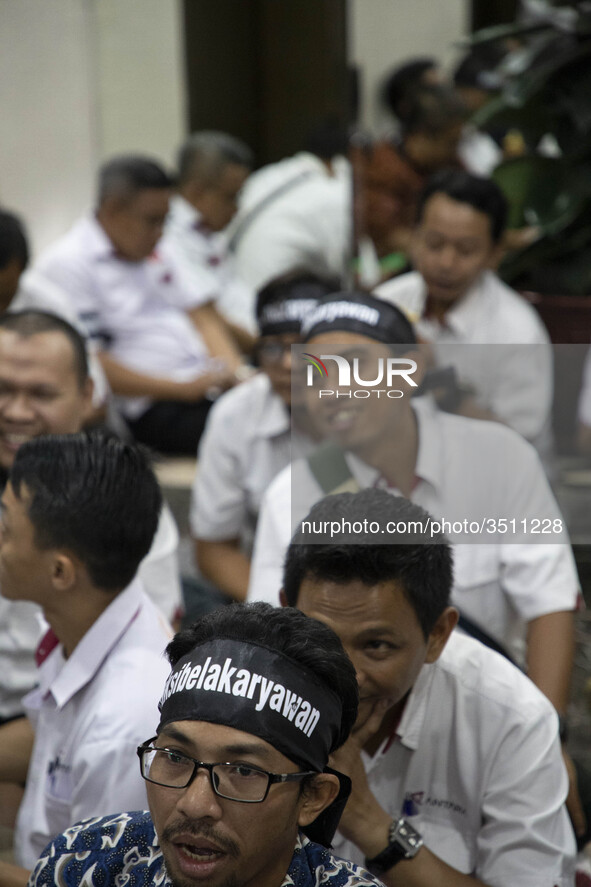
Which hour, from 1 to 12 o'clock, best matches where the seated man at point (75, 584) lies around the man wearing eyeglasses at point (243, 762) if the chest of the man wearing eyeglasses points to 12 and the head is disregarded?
The seated man is roughly at 4 o'clock from the man wearing eyeglasses.

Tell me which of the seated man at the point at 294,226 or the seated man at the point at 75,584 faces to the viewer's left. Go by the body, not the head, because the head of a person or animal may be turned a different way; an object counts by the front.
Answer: the seated man at the point at 75,584

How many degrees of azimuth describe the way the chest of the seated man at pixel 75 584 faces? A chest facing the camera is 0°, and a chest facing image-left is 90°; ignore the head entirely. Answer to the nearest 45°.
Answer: approximately 90°

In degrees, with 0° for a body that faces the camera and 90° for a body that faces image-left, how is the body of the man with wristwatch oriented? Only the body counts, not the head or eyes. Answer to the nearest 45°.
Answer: approximately 45°

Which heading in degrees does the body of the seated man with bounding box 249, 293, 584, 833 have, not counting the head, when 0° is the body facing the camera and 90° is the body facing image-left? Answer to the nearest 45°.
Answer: approximately 45°

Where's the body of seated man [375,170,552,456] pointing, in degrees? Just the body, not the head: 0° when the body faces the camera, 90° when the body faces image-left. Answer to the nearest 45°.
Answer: approximately 45°

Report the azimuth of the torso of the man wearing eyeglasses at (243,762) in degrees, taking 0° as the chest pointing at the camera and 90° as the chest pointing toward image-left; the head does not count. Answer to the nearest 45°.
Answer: approximately 45°
